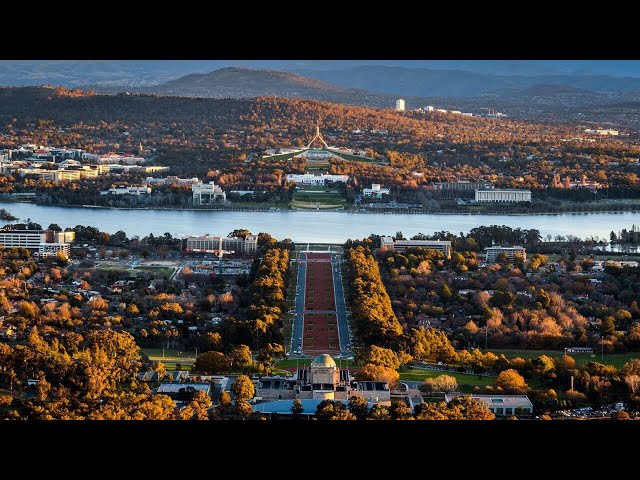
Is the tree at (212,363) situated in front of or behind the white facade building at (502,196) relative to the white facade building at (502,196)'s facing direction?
in front

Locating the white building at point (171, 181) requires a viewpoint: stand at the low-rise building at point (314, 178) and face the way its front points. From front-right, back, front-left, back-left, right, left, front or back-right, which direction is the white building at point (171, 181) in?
right

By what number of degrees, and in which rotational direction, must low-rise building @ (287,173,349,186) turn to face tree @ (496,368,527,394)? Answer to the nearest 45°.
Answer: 0° — it already faces it

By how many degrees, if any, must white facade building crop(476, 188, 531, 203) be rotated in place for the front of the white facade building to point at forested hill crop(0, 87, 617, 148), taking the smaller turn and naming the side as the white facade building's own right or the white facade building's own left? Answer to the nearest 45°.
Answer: approximately 135° to the white facade building's own right

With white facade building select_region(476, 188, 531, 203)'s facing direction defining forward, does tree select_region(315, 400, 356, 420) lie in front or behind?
in front

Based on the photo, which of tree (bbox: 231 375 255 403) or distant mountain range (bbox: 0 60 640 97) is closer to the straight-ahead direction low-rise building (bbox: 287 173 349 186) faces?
the tree

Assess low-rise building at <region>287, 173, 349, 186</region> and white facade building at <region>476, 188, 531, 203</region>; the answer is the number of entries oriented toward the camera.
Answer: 2

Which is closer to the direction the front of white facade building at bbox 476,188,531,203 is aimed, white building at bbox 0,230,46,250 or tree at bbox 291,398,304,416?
the tree

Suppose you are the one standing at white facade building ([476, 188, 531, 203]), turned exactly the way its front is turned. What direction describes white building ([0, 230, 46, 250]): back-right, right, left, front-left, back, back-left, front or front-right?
front-right

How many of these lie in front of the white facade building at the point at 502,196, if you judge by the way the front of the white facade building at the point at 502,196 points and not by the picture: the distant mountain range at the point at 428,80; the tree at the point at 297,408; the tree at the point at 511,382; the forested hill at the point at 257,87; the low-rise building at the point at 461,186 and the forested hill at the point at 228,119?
2

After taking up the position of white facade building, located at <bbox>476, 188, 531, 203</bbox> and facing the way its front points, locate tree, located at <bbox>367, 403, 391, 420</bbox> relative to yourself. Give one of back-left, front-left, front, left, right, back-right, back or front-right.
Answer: front

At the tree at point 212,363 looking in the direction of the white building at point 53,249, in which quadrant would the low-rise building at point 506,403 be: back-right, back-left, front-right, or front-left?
back-right

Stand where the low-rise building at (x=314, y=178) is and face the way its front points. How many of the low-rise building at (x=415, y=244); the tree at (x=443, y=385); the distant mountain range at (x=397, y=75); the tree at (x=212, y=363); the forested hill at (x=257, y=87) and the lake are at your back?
2

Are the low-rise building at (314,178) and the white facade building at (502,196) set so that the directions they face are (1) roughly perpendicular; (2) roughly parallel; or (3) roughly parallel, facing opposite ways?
roughly parallel

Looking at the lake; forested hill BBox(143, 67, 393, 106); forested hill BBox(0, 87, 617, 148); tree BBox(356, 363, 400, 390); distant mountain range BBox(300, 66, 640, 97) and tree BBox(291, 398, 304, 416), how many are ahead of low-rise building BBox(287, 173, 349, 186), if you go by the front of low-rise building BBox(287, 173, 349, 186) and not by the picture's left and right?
3

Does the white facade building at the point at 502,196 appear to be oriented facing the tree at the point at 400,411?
yes

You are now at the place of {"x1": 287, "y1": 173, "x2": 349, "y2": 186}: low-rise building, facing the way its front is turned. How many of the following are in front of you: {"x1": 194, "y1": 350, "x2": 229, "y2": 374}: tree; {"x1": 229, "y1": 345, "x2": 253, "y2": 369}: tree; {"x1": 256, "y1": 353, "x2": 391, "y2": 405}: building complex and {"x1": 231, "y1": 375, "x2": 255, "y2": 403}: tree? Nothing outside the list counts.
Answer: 4

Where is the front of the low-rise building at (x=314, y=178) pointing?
toward the camera
